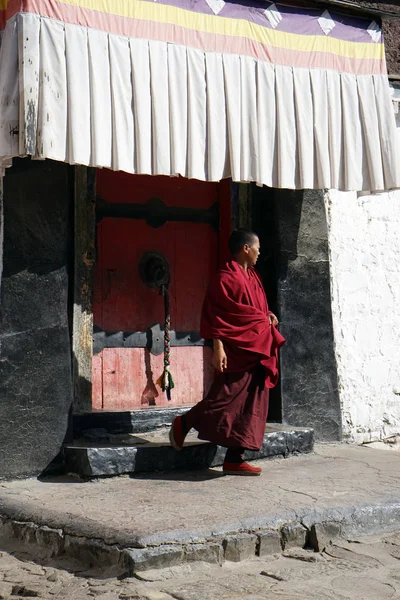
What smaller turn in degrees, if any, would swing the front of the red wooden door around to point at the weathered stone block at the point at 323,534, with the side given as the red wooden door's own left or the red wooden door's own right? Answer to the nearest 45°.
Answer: approximately 45° to the red wooden door's own left

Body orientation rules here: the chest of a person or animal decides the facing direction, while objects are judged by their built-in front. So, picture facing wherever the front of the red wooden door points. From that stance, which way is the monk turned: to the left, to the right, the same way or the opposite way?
to the left

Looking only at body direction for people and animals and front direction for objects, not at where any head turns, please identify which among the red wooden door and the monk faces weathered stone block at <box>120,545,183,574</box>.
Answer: the red wooden door

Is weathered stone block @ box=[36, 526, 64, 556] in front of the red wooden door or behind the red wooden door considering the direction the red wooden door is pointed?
in front

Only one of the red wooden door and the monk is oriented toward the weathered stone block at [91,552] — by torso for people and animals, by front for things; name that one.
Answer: the red wooden door

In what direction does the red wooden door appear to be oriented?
toward the camera

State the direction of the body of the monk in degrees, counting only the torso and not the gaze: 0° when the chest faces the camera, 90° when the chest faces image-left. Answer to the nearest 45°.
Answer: approximately 270°

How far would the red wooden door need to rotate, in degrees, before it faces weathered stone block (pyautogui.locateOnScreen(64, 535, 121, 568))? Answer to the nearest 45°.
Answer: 0° — it already faces it

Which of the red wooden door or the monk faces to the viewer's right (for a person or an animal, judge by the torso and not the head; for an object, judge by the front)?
the monk

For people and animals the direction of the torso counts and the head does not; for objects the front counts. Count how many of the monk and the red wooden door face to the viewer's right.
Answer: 1
